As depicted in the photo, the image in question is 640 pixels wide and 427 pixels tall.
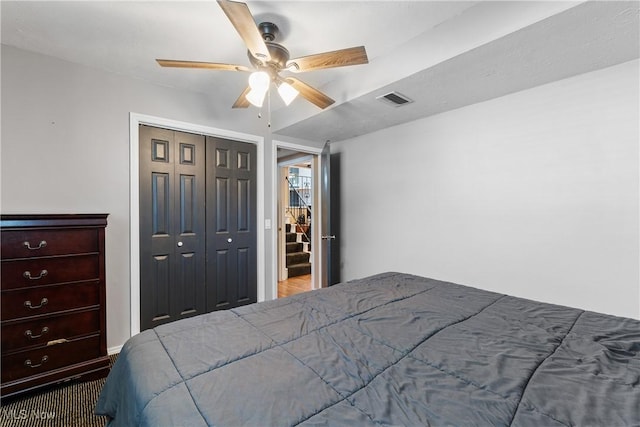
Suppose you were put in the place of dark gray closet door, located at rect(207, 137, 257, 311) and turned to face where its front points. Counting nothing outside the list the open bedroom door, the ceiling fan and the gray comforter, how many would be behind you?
0

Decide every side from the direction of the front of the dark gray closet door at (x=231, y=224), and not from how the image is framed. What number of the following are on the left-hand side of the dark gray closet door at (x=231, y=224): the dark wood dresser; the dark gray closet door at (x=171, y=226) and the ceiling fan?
0

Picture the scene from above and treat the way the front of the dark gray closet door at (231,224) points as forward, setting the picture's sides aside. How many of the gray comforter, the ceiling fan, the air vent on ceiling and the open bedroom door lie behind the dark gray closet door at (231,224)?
0

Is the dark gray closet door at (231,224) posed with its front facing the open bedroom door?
no

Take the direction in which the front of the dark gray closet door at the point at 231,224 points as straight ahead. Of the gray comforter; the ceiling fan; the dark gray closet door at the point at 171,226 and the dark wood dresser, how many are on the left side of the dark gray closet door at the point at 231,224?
0

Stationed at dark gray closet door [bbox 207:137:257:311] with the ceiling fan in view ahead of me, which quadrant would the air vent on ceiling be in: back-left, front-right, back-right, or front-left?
front-left

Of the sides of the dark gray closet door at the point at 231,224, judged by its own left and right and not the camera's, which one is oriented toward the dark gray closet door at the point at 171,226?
right

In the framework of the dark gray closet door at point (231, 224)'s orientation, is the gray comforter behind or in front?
in front

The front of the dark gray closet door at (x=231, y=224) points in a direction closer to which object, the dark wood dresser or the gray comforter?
the gray comforter

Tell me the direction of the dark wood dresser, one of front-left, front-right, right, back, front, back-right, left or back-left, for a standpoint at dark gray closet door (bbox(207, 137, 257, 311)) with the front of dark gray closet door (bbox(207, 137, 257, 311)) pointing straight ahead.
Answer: right

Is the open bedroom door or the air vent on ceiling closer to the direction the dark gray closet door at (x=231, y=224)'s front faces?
the air vent on ceiling

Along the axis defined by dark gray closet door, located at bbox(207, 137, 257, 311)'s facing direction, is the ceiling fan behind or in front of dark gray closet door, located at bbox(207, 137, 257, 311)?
in front

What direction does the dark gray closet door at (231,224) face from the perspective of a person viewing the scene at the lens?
facing the viewer and to the right of the viewer

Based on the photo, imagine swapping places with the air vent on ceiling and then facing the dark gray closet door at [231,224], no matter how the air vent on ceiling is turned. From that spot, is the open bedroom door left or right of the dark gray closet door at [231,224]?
right

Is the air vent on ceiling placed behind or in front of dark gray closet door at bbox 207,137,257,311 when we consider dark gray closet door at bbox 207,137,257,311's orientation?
in front
